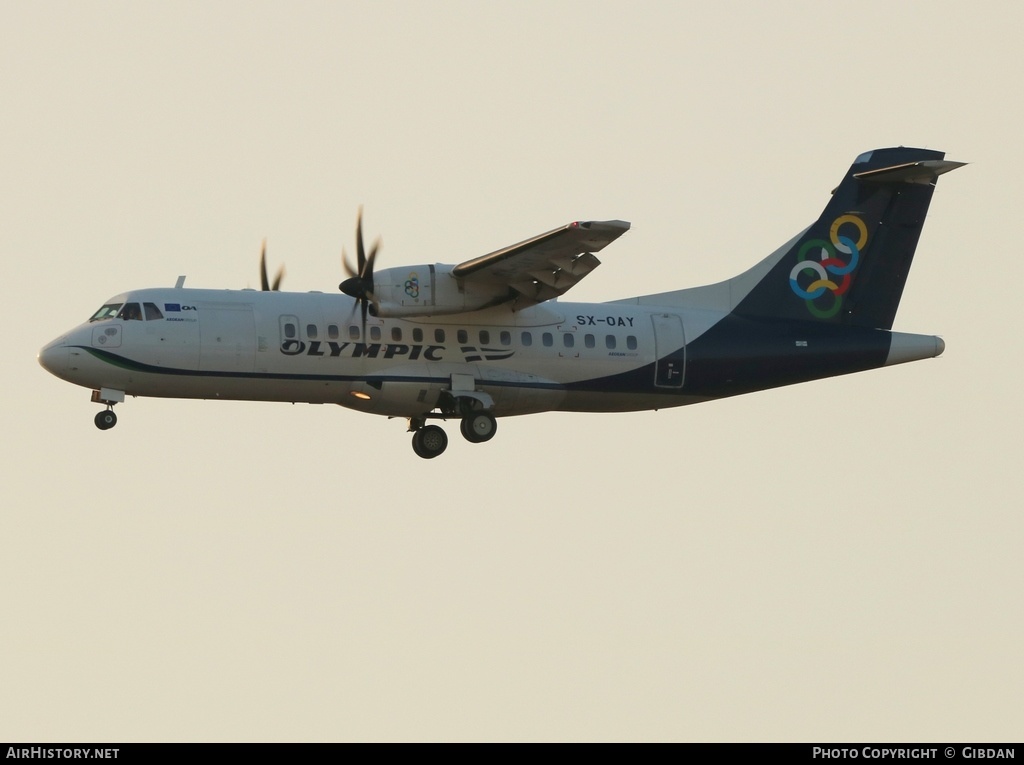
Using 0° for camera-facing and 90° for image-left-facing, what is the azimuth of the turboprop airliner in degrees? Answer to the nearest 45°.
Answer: approximately 90°
